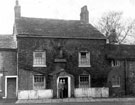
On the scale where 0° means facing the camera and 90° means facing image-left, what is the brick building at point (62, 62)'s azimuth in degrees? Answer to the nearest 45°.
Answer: approximately 0°

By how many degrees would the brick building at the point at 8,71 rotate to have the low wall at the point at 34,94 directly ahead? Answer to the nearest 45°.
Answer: approximately 45° to its left

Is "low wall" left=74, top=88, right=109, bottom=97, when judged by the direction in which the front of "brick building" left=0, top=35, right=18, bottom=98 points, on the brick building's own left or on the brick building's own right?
on the brick building's own left

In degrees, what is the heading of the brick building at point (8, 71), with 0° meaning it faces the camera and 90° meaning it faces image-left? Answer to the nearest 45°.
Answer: approximately 0°

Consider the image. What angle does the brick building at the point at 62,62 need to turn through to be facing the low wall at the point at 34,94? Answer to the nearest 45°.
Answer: approximately 45° to its right
